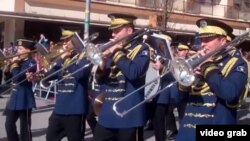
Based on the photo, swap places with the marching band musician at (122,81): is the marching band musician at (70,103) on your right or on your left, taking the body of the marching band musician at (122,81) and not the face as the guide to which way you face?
on your right

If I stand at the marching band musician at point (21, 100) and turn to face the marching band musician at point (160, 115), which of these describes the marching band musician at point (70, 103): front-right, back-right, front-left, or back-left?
front-right

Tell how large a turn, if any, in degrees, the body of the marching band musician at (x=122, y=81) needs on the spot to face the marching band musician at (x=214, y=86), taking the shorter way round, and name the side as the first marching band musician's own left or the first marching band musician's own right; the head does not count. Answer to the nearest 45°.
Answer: approximately 90° to the first marching band musician's own left

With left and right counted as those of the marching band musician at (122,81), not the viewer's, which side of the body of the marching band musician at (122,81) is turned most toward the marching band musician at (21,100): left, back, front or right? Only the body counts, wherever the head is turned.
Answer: right

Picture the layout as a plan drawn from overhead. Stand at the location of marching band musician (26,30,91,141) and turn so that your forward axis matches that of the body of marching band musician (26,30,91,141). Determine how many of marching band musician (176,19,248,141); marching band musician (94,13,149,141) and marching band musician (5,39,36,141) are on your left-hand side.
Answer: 2

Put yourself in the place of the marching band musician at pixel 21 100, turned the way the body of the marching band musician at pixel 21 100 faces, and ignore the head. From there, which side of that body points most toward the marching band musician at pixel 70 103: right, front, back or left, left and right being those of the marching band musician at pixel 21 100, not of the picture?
left

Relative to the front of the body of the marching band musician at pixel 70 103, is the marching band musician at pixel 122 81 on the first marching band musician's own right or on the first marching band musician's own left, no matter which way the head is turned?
on the first marching band musician's own left

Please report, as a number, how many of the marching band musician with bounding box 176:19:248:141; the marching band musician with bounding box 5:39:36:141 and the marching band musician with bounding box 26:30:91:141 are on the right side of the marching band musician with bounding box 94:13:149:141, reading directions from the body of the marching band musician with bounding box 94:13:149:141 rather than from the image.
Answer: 2

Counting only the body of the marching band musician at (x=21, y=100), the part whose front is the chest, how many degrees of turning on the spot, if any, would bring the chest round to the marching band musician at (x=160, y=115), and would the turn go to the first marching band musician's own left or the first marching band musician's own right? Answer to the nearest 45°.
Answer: approximately 135° to the first marching band musician's own left

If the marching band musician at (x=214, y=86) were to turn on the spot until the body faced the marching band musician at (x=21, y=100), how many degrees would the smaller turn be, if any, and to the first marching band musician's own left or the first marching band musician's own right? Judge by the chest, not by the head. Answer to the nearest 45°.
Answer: approximately 90° to the first marching band musician's own right
